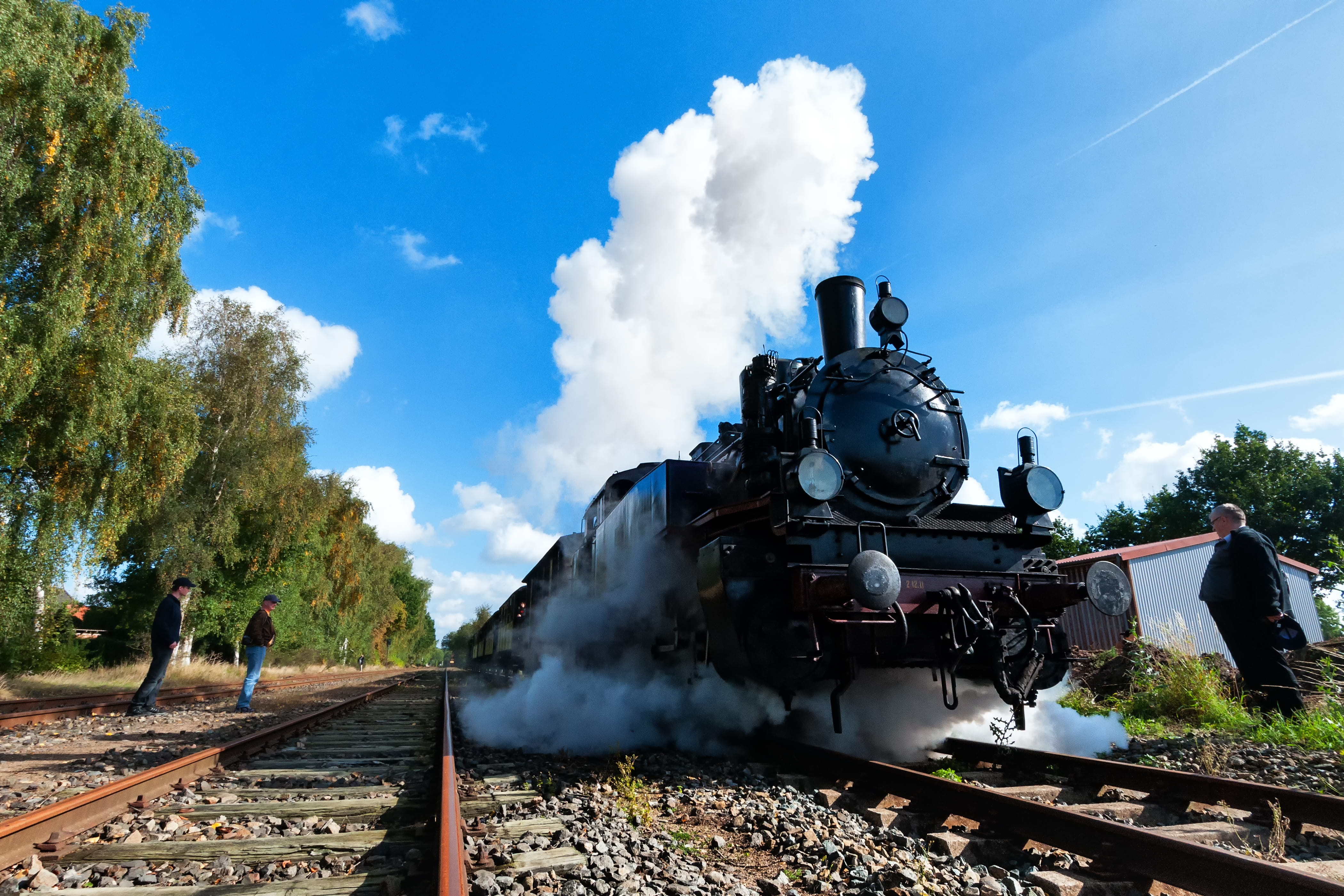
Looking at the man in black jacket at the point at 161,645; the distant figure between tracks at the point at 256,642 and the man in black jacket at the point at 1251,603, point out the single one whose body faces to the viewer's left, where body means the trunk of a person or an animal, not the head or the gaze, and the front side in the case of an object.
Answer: the man in black jacket at the point at 1251,603

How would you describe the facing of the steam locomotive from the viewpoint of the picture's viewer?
facing the viewer and to the right of the viewer

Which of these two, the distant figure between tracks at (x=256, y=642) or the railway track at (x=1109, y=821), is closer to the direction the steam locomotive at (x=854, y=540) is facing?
the railway track

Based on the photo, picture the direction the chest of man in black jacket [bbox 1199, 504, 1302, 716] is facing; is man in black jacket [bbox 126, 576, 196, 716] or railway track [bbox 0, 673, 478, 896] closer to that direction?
the man in black jacket

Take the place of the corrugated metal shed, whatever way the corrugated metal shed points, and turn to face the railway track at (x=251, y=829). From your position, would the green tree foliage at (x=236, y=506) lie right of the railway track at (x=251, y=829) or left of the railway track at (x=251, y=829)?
right

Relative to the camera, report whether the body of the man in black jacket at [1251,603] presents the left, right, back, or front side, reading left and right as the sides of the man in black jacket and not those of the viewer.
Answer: left

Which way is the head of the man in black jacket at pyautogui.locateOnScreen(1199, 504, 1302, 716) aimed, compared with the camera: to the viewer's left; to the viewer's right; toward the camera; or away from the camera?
to the viewer's left

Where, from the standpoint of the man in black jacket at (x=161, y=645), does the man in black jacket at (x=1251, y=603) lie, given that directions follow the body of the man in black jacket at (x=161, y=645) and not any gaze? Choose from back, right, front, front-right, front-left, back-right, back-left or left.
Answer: front-right

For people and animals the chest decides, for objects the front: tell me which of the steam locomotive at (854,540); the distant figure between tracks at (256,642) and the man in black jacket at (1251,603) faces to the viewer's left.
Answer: the man in black jacket

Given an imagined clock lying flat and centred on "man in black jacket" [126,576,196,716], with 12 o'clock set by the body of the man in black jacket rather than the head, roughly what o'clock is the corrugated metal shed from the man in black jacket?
The corrugated metal shed is roughly at 12 o'clock from the man in black jacket.
